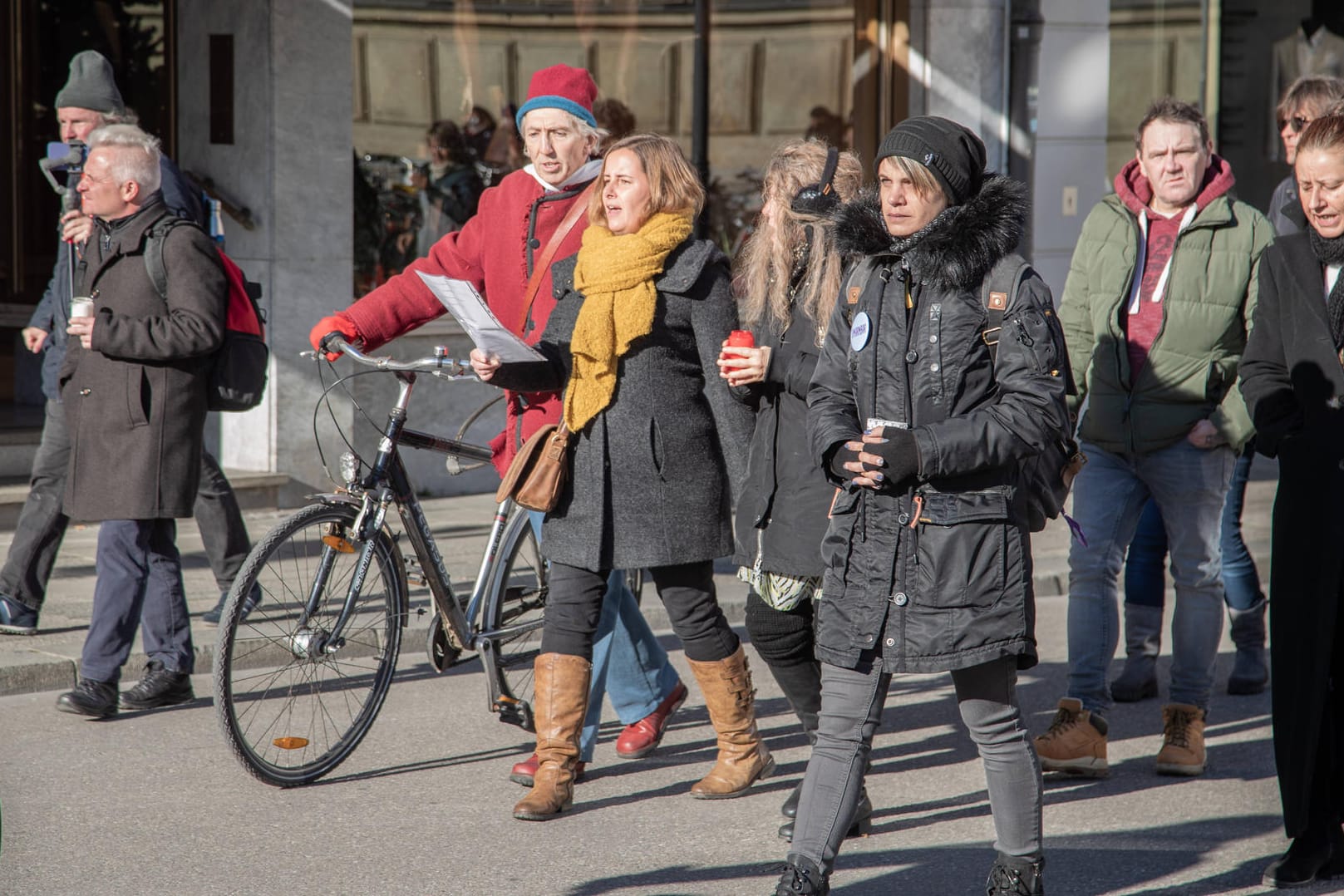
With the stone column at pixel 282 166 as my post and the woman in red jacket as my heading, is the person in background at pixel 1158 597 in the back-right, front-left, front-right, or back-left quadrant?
front-left

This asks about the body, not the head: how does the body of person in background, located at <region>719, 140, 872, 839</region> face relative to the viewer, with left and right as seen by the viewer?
facing to the left of the viewer

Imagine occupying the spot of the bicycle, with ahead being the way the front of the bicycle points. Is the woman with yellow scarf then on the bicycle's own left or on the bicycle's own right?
on the bicycle's own left

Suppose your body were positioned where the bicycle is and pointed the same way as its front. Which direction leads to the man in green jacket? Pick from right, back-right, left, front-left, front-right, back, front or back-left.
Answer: back-left

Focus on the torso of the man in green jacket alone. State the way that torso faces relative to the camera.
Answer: toward the camera

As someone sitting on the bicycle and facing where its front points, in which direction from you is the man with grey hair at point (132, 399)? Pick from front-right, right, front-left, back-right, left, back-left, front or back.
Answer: right

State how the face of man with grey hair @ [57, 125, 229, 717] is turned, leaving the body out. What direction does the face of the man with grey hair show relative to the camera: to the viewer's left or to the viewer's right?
to the viewer's left

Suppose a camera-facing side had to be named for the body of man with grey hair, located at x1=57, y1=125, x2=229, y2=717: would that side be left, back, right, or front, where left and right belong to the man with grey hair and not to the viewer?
left

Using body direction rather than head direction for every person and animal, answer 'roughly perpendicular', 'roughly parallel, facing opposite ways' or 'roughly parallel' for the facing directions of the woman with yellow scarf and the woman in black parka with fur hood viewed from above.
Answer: roughly parallel

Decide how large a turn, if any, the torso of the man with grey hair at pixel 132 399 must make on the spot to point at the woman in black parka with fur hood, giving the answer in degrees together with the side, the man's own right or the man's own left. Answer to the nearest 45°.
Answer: approximately 135° to the man's own left

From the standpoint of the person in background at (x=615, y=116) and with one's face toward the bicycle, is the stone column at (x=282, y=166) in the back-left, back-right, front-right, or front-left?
front-right

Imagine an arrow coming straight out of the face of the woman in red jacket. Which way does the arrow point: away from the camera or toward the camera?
toward the camera

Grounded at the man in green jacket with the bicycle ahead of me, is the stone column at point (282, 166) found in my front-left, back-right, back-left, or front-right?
front-right

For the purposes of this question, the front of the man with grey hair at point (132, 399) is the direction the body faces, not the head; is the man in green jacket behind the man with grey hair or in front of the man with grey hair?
behind

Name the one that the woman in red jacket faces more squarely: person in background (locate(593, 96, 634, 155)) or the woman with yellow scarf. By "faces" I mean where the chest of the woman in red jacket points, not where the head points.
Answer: the woman with yellow scarf
